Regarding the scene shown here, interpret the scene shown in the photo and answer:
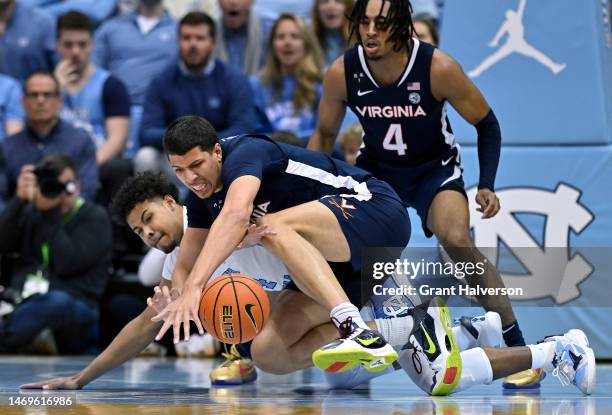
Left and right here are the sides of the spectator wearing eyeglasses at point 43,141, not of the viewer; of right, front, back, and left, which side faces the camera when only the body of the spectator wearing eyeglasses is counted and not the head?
front

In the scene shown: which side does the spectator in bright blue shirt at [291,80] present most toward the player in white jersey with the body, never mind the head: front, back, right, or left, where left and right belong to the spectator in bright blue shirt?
front

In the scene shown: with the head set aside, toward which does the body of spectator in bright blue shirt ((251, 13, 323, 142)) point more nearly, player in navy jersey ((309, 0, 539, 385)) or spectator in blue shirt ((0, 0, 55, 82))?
the player in navy jersey

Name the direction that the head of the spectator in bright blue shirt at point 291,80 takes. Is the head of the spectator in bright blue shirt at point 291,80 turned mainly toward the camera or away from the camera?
toward the camera

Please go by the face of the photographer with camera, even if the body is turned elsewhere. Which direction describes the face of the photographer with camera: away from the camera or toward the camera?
toward the camera

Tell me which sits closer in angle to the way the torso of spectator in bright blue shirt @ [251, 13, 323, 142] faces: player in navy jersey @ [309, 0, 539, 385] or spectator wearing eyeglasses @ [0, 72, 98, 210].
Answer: the player in navy jersey

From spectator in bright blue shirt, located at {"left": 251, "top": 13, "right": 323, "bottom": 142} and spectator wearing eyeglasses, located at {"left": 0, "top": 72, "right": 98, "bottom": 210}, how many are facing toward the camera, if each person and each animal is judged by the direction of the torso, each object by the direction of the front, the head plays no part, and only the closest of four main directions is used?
2

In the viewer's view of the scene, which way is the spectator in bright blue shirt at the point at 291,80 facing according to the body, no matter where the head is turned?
toward the camera

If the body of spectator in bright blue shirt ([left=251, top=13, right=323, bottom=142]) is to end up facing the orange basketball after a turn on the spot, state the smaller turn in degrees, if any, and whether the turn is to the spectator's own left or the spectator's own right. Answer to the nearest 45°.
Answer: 0° — they already face it

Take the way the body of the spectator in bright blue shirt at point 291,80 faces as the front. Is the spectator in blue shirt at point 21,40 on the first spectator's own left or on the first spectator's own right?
on the first spectator's own right

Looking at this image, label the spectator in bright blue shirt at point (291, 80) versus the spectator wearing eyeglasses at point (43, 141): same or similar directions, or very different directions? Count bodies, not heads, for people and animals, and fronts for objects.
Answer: same or similar directions

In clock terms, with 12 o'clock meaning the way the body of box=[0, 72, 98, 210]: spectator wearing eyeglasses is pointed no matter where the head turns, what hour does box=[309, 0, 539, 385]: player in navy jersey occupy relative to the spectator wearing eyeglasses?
The player in navy jersey is roughly at 11 o'clock from the spectator wearing eyeglasses.

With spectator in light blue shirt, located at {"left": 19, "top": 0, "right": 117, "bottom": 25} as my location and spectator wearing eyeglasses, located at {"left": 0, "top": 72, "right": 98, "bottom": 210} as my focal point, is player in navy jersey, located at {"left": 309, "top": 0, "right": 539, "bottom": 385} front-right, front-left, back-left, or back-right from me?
front-left

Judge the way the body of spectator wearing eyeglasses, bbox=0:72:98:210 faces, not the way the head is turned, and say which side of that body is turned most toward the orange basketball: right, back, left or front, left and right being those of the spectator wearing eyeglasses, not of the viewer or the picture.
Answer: front

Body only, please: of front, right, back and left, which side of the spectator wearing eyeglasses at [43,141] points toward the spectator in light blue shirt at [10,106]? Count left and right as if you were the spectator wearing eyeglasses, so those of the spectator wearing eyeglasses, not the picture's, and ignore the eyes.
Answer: back

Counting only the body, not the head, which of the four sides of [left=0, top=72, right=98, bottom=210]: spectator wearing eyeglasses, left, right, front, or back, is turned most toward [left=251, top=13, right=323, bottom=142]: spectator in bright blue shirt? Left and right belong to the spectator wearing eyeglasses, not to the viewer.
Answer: left

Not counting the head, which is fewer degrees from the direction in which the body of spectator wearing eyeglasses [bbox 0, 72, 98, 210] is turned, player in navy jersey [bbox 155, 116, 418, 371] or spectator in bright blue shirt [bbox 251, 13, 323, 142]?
the player in navy jersey
